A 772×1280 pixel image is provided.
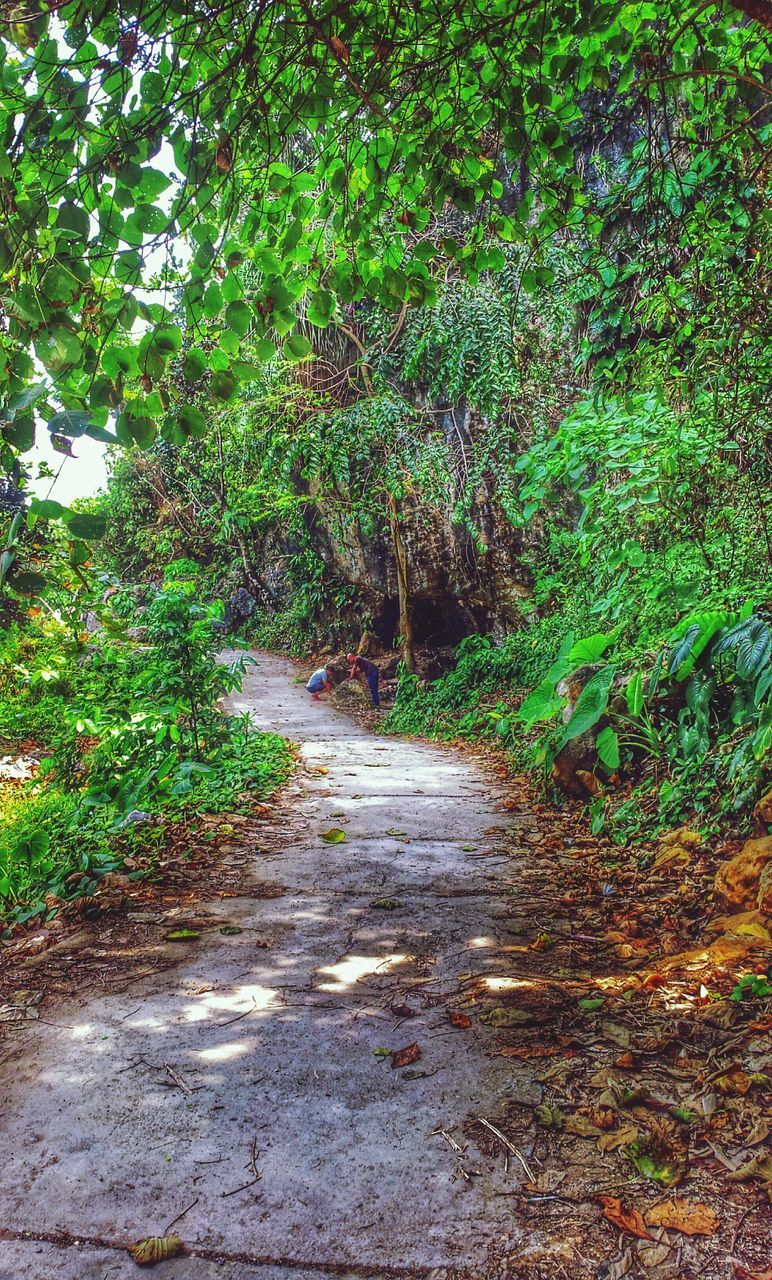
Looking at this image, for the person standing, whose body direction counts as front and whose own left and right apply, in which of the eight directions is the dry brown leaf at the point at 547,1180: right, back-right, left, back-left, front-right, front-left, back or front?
left

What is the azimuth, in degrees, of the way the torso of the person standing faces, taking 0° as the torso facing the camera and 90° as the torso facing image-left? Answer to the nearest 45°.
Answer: approximately 90°

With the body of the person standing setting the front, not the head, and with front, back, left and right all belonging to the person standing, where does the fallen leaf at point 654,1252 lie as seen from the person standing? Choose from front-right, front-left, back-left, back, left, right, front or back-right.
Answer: left

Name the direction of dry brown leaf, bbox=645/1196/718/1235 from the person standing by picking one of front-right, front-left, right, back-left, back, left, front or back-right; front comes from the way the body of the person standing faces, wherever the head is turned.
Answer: left

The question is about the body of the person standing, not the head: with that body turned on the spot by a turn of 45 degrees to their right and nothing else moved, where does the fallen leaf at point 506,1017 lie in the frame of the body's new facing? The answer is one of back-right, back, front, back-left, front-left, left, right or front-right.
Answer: back-left

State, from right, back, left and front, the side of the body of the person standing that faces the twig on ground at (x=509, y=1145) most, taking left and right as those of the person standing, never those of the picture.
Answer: left

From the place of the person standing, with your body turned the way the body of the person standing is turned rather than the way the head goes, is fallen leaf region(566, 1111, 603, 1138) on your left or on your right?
on your left

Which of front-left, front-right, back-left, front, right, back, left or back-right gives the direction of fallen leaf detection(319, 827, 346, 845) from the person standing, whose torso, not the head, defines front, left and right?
left

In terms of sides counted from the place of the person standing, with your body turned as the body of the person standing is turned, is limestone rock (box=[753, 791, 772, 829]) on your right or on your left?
on your left

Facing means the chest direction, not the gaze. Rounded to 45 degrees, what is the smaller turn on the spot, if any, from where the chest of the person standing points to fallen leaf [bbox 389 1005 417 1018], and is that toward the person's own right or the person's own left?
approximately 90° to the person's own left

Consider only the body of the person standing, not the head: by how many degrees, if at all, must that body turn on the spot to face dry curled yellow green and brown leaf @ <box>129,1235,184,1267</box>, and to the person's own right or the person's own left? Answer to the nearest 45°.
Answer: approximately 90° to the person's own left

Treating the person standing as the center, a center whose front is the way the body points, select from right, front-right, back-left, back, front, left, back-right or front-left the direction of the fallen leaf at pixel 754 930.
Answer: left

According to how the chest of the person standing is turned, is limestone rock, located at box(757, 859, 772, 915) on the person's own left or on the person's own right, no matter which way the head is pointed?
on the person's own left

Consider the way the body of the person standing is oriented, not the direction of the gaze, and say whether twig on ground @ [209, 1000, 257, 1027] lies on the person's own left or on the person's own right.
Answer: on the person's own left

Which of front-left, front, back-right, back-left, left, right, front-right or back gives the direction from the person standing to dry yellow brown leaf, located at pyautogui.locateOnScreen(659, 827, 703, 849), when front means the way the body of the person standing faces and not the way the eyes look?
left
